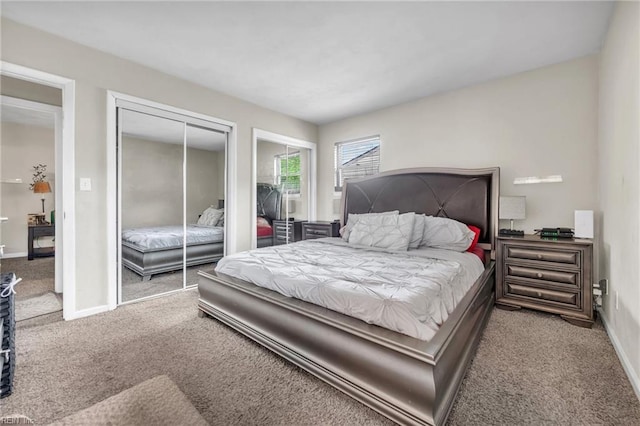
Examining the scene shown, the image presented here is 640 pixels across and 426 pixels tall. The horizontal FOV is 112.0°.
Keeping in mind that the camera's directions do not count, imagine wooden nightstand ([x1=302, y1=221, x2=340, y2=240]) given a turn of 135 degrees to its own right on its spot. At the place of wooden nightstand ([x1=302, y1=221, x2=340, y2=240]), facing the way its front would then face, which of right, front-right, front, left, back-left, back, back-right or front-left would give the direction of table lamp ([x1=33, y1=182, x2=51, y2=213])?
left

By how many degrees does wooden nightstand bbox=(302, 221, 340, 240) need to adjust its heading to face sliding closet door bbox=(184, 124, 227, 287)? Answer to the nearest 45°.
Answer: approximately 45° to its right

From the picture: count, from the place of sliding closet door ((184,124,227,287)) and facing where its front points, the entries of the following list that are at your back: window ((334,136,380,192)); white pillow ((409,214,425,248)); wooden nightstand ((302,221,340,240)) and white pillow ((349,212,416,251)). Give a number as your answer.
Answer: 0

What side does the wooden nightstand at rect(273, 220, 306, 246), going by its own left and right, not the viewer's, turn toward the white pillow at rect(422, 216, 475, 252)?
left

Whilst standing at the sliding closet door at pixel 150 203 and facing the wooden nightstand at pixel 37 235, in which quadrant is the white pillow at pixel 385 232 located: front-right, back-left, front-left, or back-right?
back-right

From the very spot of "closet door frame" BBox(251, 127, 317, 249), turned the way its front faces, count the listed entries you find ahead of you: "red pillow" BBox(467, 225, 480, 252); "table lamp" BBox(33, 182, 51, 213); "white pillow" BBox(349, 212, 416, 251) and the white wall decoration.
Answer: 3

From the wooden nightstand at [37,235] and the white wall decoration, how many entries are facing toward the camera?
2

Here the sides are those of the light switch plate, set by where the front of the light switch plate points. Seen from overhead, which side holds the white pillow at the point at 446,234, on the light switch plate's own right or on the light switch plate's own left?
on the light switch plate's own left

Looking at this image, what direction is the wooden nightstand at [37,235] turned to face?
toward the camera

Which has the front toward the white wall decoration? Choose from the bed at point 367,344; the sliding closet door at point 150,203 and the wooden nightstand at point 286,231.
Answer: the sliding closet door

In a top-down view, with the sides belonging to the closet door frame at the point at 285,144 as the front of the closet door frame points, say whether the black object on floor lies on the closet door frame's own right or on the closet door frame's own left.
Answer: on the closet door frame's own right

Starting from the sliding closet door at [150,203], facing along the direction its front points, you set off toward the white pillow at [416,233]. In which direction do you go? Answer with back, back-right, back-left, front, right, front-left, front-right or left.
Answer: front

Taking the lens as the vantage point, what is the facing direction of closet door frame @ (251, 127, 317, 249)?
facing the viewer and to the right of the viewer

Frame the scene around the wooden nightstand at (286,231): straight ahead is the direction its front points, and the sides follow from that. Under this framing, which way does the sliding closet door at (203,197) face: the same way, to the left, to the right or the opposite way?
to the left

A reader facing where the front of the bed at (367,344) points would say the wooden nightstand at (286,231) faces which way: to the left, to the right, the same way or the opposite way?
the same way

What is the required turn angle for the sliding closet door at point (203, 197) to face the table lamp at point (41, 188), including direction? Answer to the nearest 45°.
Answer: approximately 180°

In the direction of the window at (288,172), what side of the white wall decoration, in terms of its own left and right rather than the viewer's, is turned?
right

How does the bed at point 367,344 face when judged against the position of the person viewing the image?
facing the viewer and to the left of the viewer
